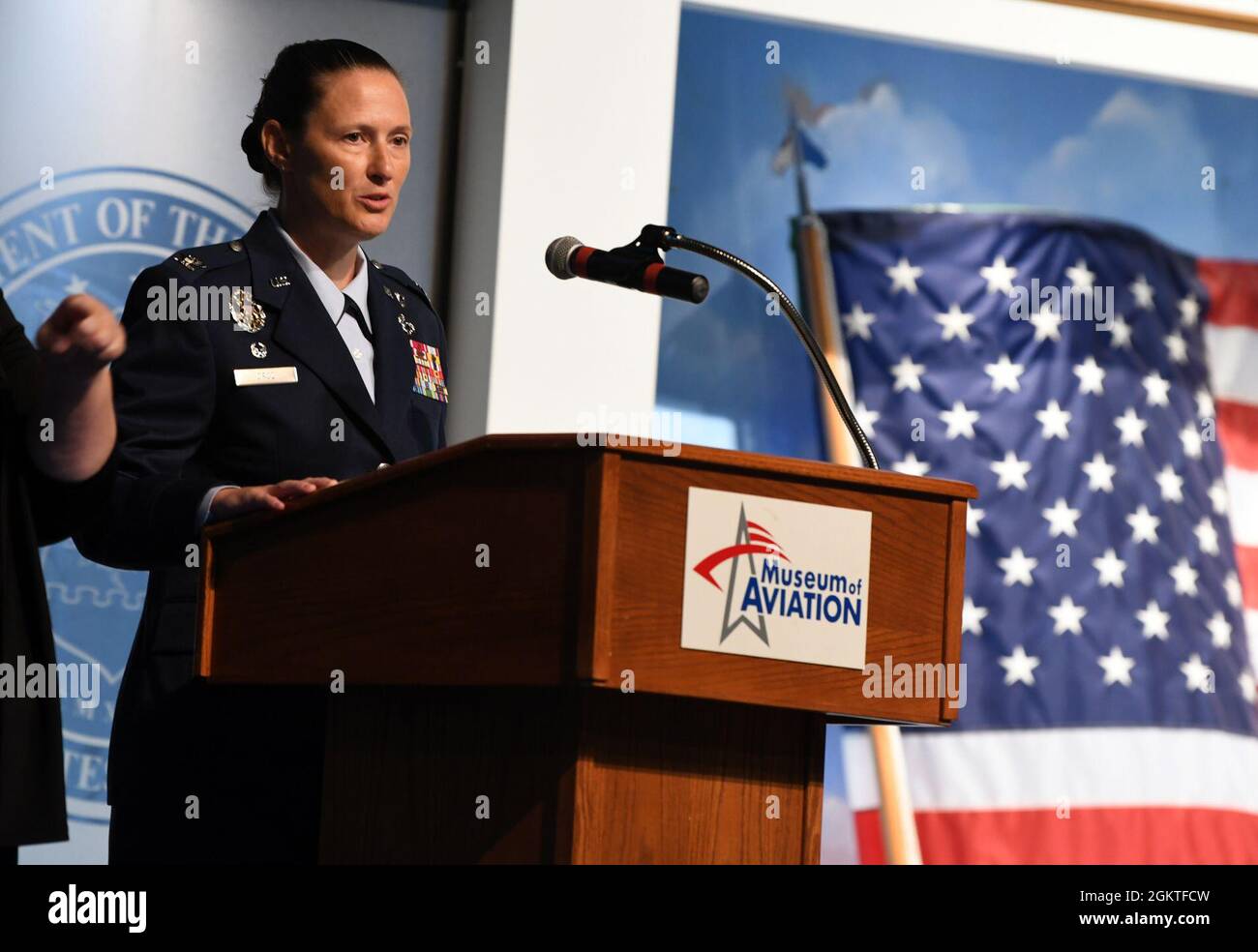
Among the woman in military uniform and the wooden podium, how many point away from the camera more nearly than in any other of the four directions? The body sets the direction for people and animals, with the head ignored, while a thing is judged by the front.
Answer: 0

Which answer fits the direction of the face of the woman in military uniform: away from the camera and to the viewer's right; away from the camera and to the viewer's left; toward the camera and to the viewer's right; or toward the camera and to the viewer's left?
toward the camera and to the viewer's right

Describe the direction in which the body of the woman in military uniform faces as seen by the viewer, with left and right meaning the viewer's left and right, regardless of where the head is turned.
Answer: facing the viewer and to the right of the viewer

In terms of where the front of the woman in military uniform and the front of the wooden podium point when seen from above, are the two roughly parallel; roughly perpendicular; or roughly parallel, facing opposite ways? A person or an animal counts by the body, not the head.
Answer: roughly parallel

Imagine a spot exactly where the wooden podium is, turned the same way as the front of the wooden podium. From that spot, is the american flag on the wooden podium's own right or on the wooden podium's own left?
on the wooden podium's own left

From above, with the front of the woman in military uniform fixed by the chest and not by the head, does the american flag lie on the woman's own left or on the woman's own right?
on the woman's own left
